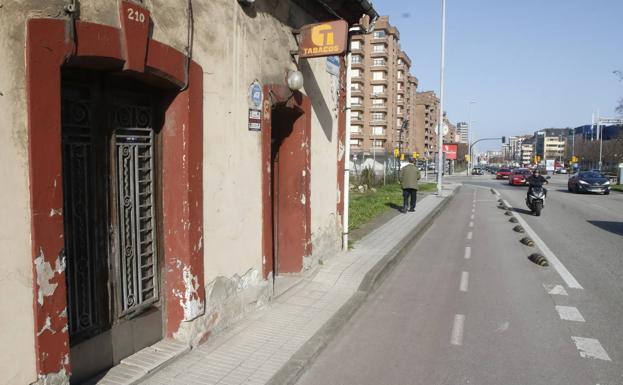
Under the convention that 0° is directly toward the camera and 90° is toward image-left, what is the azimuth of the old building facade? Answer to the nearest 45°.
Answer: approximately 315°

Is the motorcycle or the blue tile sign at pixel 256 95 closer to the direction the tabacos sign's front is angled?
the blue tile sign

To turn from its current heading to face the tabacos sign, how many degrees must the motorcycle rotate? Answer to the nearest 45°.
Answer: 0° — it already faces it

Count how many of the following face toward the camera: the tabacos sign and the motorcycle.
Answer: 2

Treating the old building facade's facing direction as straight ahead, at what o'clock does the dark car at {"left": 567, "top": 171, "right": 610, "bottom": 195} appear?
The dark car is roughly at 9 o'clock from the old building facade.

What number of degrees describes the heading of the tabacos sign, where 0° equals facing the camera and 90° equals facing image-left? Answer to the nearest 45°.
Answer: approximately 0°

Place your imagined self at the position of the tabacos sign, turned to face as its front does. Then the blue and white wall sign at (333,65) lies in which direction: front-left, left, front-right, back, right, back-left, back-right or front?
back

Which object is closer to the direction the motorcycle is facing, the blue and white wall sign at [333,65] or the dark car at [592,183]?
the blue and white wall sign

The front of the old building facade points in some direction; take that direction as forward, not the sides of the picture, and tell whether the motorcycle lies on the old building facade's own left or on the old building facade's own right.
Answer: on the old building facade's own left

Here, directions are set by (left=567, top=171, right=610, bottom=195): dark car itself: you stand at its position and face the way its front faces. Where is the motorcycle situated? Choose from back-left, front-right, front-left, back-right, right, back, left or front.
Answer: front-right

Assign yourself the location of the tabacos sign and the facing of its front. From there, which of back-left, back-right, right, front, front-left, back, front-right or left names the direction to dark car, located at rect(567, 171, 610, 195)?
back-left
